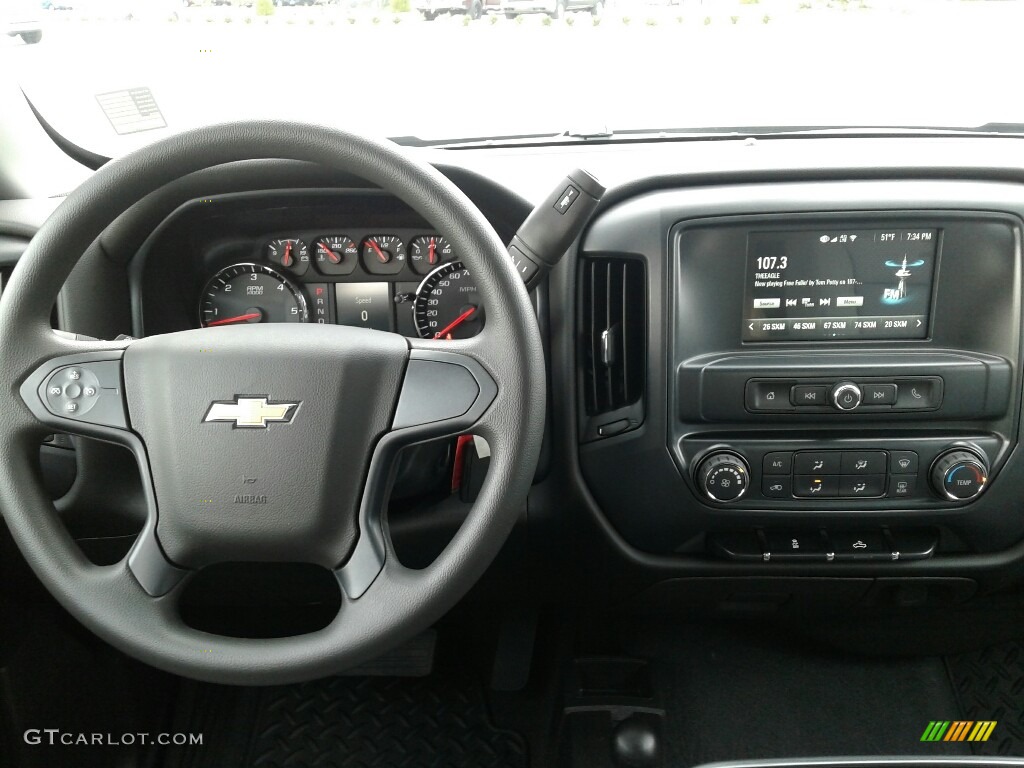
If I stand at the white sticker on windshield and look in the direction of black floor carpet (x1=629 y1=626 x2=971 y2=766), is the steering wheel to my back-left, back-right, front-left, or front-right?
front-right

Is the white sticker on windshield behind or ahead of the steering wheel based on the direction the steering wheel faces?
behind

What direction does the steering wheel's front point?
toward the camera

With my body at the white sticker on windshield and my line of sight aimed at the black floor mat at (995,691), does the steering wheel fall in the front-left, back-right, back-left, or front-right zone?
front-right

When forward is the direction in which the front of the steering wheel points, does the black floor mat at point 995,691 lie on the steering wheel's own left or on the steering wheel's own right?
on the steering wheel's own left

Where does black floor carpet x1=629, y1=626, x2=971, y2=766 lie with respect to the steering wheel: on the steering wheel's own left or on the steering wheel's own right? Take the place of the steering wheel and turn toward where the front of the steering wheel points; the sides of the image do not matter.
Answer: on the steering wheel's own left

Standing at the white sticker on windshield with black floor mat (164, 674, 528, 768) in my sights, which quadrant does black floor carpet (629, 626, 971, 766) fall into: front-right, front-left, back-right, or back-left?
front-left
